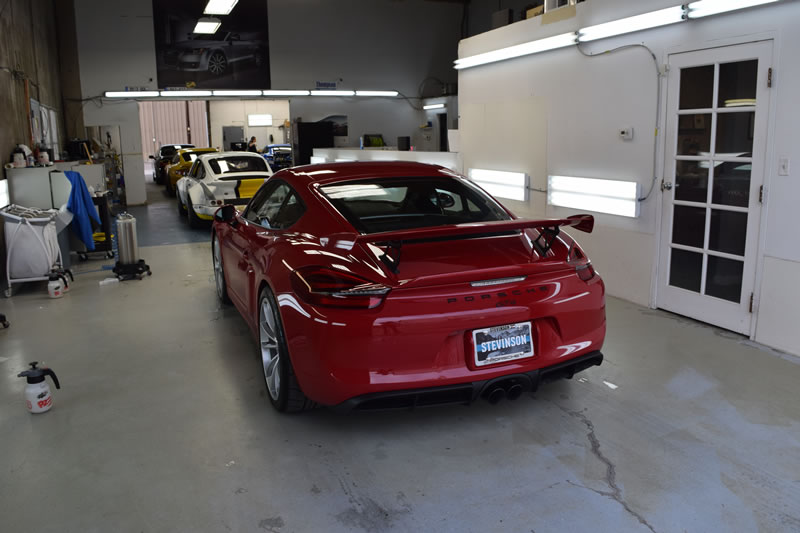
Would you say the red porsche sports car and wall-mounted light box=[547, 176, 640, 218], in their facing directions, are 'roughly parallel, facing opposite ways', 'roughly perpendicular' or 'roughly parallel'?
roughly perpendicular

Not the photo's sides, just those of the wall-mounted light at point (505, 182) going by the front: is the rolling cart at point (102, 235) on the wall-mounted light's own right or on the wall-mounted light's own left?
on the wall-mounted light's own right

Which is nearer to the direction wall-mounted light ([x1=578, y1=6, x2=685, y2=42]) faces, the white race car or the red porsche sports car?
the red porsche sports car

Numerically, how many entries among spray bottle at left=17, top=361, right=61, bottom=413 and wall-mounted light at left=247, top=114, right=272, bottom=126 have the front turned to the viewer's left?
1

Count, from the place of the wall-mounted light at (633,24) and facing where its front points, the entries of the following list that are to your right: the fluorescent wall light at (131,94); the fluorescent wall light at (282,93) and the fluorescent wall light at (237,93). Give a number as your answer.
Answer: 3

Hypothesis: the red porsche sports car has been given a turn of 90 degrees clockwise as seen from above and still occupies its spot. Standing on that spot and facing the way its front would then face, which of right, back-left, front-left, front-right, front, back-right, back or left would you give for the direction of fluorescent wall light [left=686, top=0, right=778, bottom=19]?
front

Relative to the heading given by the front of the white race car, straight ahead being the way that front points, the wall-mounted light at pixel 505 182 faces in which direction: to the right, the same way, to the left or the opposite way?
to the left

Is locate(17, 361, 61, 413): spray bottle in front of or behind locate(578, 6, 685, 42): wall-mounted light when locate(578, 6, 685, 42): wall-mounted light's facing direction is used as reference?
in front

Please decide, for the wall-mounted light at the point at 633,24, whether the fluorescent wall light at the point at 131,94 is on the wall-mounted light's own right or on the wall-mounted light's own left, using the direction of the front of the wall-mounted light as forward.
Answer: on the wall-mounted light's own right

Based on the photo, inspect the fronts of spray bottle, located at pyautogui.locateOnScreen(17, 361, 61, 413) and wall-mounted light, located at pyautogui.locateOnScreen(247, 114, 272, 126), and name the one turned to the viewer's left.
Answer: the spray bottle
